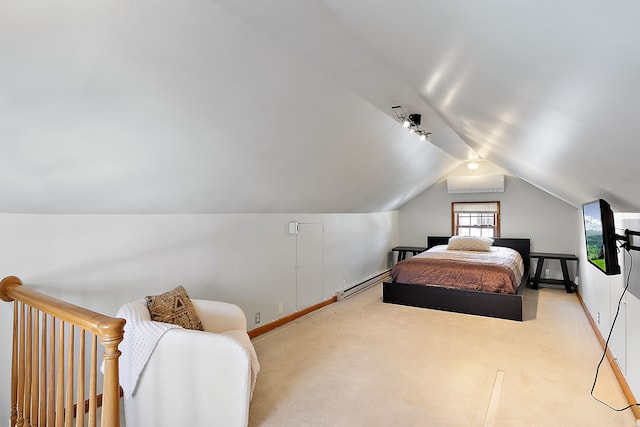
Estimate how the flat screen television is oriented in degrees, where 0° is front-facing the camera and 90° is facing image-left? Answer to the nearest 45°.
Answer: approximately 90°

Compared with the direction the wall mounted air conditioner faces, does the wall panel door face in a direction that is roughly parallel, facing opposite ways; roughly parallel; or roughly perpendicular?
roughly perpendicular

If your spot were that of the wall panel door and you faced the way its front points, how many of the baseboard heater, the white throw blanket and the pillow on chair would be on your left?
1

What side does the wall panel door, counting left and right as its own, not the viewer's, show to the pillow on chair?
right

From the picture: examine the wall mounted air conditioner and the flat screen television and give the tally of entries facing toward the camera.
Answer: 1

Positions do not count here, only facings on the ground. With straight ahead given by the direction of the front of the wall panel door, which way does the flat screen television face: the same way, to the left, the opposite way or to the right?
the opposite way

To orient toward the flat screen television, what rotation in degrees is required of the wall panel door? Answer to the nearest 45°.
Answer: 0° — it already faces it

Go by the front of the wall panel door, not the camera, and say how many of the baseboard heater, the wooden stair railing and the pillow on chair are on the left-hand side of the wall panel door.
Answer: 1

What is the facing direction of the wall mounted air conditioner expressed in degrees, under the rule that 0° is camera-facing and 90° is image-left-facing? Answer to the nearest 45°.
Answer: approximately 0°
